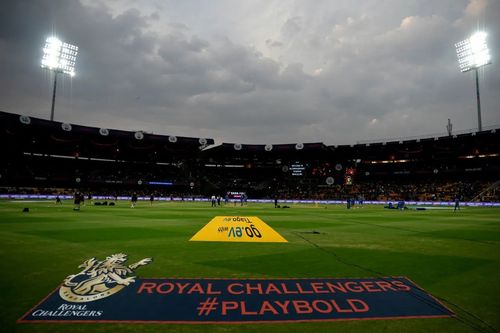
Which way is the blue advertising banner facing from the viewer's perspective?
toward the camera
